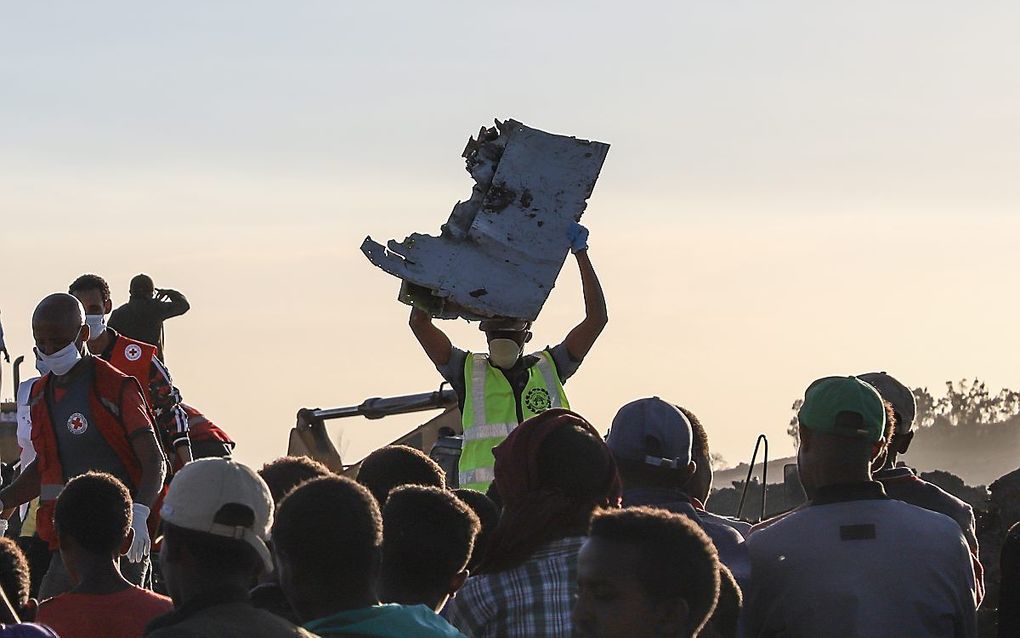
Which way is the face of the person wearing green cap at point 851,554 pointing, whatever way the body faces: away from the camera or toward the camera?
away from the camera

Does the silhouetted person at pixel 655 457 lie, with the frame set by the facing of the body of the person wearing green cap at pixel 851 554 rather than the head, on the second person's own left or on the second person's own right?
on the second person's own left

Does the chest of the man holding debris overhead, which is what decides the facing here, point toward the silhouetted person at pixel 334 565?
yes

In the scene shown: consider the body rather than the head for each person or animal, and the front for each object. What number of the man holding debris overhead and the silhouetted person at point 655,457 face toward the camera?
1

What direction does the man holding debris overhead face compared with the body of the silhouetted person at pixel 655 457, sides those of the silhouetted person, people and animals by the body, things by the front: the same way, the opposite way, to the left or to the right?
the opposite way

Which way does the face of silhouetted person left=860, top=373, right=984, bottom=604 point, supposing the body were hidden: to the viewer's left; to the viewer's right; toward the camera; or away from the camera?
away from the camera

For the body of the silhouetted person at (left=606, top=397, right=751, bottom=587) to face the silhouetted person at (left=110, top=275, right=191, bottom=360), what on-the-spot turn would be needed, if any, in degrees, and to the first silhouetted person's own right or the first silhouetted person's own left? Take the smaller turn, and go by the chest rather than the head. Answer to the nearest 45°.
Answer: approximately 45° to the first silhouetted person's own left

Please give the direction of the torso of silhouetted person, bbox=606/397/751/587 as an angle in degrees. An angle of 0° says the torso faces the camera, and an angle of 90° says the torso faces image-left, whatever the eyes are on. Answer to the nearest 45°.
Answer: approximately 180°

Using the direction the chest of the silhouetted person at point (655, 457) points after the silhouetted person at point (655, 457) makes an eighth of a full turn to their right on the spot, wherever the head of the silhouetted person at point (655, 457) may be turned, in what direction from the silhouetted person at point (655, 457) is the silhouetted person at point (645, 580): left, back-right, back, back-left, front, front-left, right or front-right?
back-right

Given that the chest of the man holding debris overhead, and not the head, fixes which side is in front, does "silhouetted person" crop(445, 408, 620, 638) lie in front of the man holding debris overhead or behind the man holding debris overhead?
in front

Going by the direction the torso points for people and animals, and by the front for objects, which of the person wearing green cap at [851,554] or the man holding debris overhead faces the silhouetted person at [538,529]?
the man holding debris overhead

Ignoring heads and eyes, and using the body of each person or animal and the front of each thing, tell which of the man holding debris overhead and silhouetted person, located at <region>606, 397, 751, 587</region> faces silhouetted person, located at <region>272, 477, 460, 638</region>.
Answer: the man holding debris overhead

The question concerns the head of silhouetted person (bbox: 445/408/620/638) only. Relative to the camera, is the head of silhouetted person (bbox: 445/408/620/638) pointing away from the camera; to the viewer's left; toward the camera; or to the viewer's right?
away from the camera

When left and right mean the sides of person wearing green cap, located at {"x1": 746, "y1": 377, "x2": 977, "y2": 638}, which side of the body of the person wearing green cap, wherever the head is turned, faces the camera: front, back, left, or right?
back
